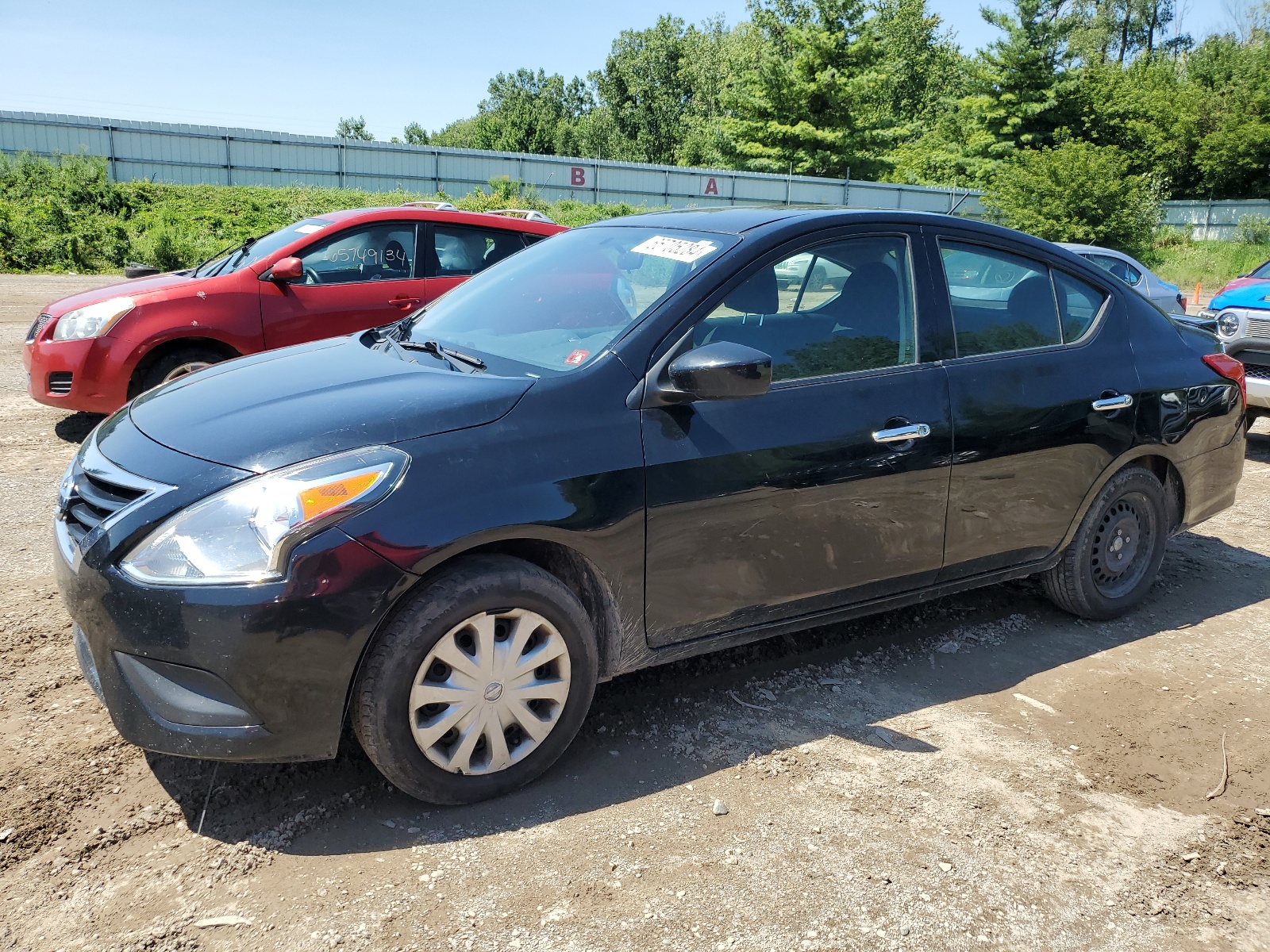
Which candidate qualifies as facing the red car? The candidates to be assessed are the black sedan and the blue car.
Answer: the blue car

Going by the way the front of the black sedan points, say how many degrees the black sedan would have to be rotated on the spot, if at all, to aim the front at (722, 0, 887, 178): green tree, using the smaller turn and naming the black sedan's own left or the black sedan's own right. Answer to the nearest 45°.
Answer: approximately 135° to the black sedan's own right

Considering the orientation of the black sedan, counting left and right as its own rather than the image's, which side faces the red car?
right

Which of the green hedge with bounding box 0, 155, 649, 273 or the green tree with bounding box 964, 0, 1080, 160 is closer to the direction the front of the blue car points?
the green hedge

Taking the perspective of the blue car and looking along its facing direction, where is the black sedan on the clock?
The black sedan is roughly at 11 o'clock from the blue car.

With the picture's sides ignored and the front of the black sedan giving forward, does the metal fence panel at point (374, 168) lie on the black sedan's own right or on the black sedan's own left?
on the black sedan's own right

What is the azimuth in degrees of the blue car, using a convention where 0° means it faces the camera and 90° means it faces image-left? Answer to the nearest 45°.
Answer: approximately 45°

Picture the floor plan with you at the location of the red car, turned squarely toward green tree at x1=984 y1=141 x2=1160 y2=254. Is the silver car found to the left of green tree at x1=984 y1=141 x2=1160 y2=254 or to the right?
right

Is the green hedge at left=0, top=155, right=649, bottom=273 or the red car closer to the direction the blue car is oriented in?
the red car

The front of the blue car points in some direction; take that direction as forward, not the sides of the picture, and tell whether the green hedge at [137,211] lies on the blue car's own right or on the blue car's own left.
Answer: on the blue car's own right

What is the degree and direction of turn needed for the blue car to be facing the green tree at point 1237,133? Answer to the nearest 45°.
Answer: approximately 135° to its right

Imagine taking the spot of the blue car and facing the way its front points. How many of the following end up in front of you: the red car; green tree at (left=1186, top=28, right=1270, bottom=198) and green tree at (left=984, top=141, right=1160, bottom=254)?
1

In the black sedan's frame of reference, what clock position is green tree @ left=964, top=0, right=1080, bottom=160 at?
The green tree is roughly at 5 o'clock from the black sedan.

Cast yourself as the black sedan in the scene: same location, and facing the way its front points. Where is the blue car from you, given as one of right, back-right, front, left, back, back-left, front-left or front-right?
back
